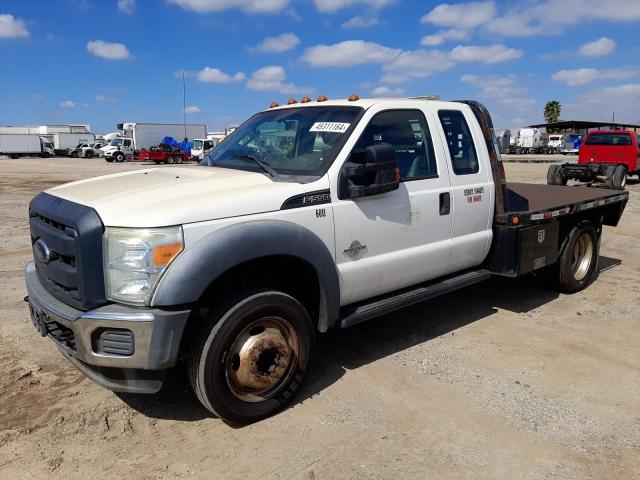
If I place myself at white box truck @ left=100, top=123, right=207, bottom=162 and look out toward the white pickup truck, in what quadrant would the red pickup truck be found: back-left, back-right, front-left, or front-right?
front-left

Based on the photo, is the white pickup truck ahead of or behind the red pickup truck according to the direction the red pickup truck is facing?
behind

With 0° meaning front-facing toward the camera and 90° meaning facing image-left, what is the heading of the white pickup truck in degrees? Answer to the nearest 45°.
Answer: approximately 45°

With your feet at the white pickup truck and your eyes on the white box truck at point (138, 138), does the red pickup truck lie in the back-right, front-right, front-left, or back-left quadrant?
front-right

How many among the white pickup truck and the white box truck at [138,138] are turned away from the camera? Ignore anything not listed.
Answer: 0

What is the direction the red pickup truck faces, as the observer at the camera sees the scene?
facing away from the viewer and to the right of the viewer

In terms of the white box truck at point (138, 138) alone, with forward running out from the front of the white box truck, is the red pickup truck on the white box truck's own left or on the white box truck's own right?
on the white box truck's own left

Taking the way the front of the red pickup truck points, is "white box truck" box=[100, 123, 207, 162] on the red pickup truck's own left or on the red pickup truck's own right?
on the red pickup truck's own left

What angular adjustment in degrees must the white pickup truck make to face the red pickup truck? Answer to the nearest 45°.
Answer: approximately 180°

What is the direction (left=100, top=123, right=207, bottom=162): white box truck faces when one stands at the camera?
facing the viewer and to the left of the viewer

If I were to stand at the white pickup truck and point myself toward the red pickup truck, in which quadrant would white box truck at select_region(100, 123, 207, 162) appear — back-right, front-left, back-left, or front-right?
front-left

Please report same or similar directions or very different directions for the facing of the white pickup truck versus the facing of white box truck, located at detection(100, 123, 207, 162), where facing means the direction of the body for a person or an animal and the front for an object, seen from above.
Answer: same or similar directions

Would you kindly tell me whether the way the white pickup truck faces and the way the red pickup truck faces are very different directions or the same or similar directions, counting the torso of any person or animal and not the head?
very different directions

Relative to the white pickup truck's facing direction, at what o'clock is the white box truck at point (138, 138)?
The white box truck is roughly at 4 o'clock from the white pickup truck.
